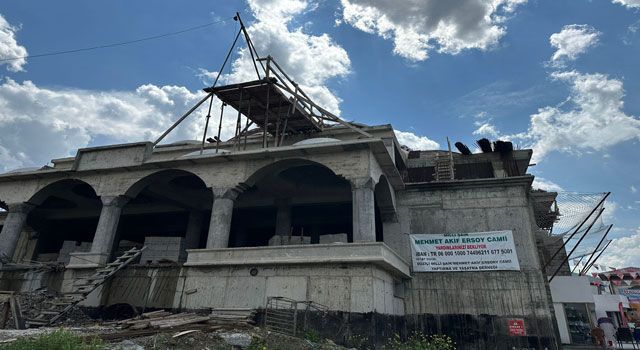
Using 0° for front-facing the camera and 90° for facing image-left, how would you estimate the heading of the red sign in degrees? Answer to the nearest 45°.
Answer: approximately 0°

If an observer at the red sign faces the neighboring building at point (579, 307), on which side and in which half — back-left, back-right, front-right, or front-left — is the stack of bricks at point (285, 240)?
back-left

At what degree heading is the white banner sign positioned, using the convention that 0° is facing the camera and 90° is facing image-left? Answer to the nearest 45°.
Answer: approximately 0°

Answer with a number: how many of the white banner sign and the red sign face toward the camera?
2

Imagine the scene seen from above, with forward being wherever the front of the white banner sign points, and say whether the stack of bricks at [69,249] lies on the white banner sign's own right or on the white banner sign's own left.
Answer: on the white banner sign's own right

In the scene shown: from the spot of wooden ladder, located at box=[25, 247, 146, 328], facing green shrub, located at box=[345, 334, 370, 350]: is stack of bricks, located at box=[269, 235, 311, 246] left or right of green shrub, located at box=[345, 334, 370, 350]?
left

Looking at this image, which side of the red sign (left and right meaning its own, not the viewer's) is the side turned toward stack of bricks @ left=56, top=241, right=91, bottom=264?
right

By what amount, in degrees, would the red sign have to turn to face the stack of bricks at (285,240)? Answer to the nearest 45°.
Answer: approximately 90° to its right

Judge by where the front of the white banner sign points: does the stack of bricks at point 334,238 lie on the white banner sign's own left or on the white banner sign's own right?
on the white banner sign's own right

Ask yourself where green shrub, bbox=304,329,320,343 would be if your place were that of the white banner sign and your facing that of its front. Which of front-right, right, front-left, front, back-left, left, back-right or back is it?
front-right
